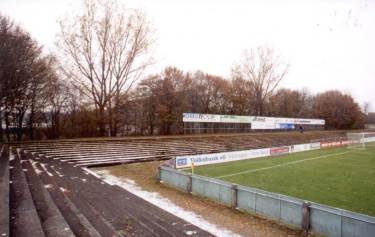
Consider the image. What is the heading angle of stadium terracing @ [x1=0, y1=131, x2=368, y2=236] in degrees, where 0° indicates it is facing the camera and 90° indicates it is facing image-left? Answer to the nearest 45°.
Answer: approximately 315°

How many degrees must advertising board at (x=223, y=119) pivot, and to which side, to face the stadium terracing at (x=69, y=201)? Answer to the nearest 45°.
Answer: approximately 45° to its right

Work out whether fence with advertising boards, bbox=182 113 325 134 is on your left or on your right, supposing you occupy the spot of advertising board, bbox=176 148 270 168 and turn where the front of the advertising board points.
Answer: on your left

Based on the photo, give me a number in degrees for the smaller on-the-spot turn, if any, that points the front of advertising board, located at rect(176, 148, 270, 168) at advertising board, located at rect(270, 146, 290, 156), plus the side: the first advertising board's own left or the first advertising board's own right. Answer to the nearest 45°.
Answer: approximately 90° to the first advertising board's own left

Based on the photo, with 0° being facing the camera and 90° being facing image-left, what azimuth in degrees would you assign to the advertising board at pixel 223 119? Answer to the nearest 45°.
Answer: approximately 315°

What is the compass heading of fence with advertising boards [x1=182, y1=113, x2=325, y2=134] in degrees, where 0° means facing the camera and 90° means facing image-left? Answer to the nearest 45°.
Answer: approximately 315°

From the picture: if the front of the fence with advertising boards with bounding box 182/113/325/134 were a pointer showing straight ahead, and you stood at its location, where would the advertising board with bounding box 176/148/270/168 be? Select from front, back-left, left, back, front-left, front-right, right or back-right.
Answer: front-right

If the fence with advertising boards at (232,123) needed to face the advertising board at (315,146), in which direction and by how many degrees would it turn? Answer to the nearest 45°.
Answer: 0° — it already faces it
